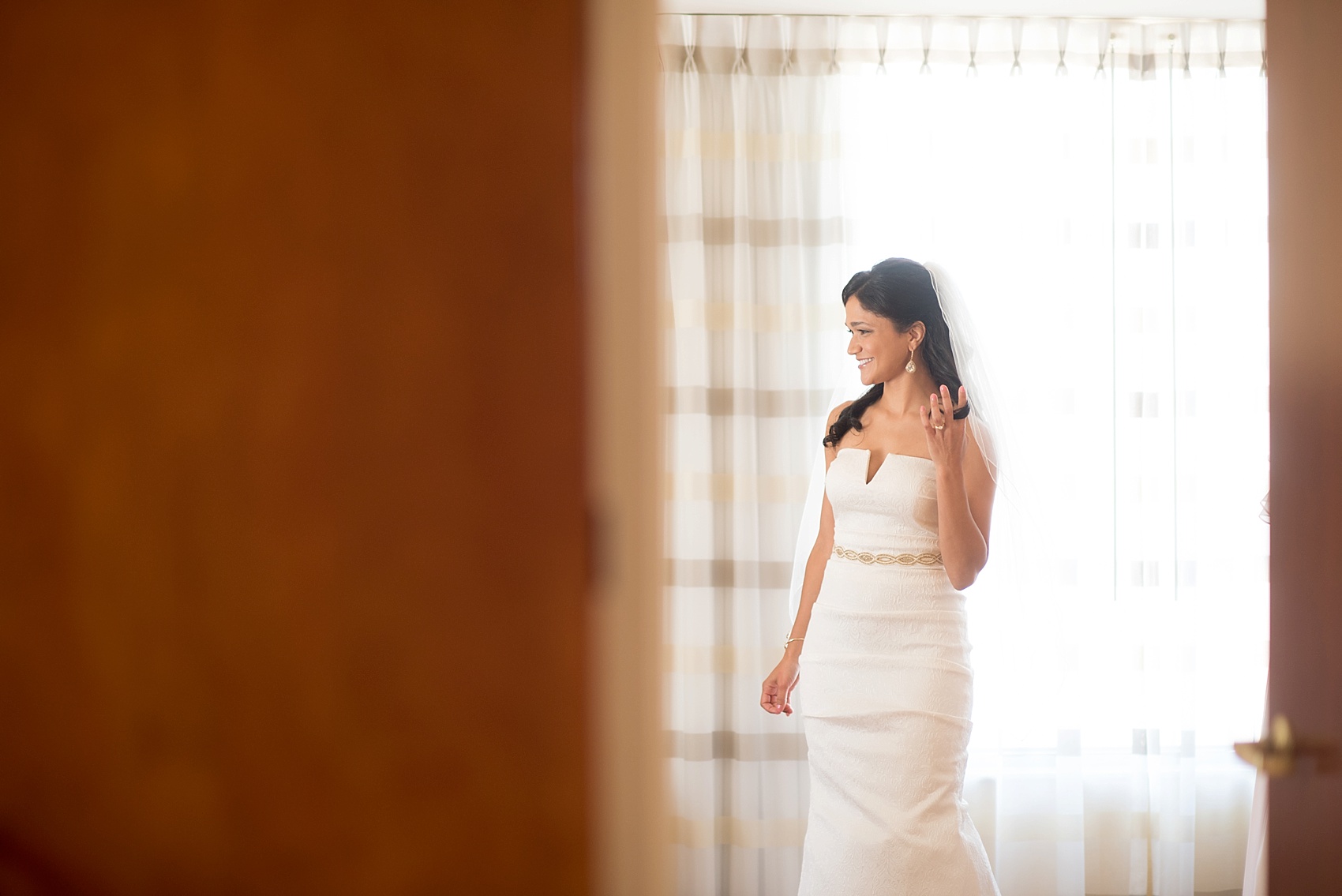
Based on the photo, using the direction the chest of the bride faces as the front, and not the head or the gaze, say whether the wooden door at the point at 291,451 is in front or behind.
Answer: in front

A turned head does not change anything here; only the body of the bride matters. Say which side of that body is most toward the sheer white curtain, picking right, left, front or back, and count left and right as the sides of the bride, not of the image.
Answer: back

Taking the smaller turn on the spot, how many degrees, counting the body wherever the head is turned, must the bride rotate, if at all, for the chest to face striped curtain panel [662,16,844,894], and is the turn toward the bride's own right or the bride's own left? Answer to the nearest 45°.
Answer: approximately 90° to the bride's own right

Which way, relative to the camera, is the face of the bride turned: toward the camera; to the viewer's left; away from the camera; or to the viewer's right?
to the viewer's left
